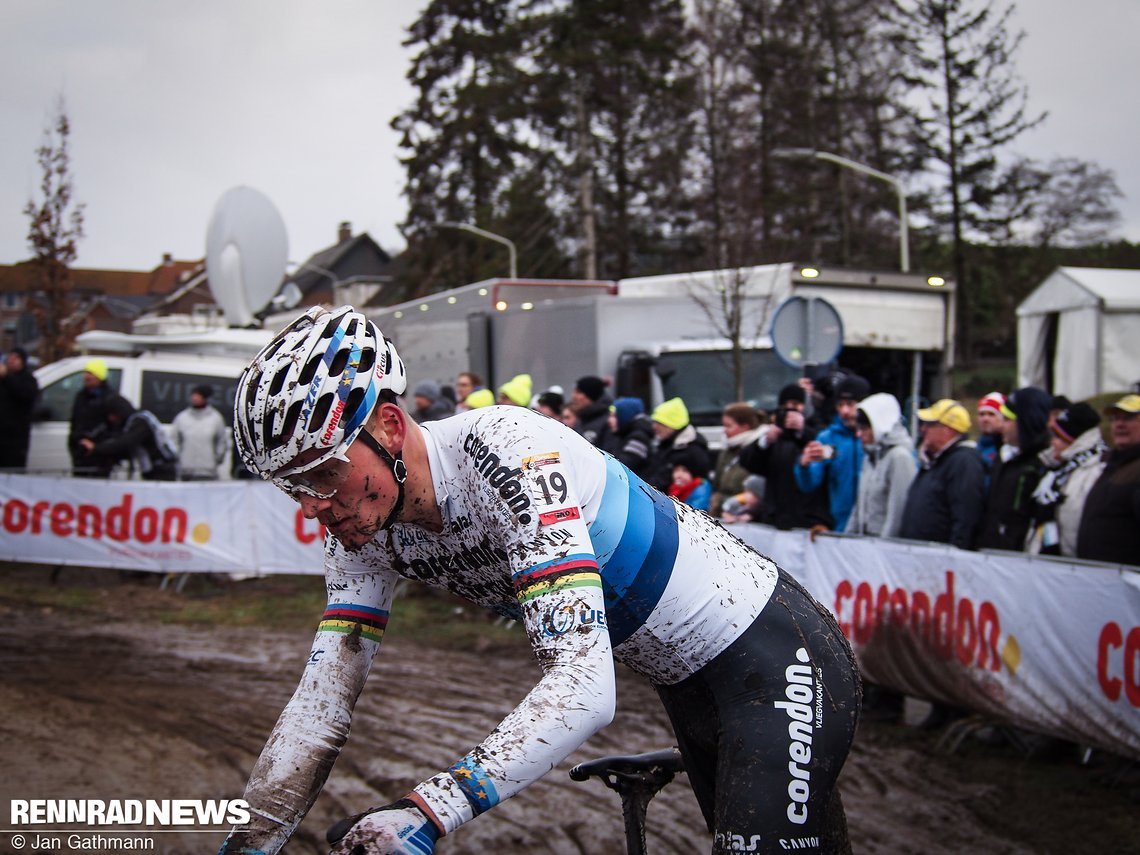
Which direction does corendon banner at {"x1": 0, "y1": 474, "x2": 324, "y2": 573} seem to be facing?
toward the camera

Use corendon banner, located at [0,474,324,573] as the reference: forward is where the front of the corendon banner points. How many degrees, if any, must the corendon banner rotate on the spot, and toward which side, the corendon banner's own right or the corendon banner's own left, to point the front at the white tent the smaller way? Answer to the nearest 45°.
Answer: approximately 90° to the corendon banner's own left

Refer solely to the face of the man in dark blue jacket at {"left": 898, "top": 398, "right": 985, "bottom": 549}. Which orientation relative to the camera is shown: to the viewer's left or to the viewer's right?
to the viewer's left

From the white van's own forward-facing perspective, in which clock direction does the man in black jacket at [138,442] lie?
The man in black jacket is roughly at 9 o'clock from the white van.

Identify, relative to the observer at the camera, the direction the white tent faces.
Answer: facing the viewer and to the left of the viewer

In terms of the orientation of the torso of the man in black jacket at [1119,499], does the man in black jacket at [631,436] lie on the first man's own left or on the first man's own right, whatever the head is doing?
on the first man's own right

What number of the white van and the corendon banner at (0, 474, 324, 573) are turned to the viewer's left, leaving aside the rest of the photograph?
1

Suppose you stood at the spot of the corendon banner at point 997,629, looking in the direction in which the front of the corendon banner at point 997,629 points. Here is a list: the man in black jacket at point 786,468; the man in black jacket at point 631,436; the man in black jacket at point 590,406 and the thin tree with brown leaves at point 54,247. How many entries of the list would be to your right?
4

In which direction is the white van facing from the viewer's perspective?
to the viewer's left
